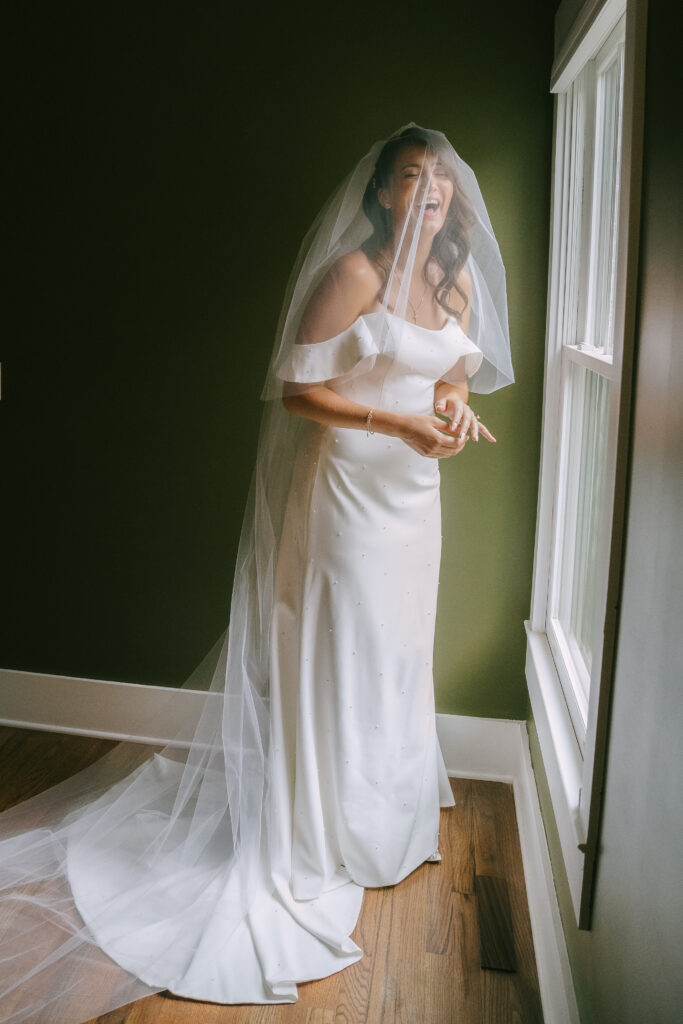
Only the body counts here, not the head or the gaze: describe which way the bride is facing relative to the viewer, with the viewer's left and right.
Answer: facing the viewer and to the right of the viewer
